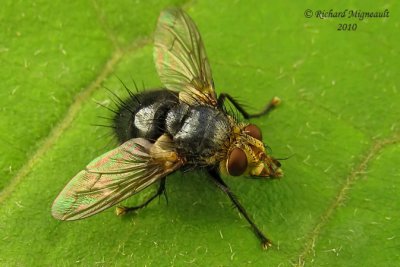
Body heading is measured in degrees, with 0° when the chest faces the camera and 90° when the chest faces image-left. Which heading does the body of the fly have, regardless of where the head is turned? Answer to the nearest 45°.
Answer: approximately 315°
